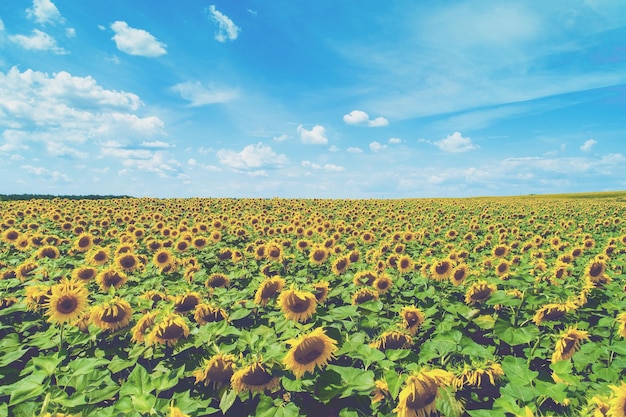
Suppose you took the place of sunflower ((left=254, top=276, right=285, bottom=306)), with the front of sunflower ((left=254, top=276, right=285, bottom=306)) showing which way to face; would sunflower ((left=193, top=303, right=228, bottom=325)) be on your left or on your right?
on your right

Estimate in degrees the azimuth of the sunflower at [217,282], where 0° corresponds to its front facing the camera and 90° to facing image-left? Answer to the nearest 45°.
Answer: approximately 0°

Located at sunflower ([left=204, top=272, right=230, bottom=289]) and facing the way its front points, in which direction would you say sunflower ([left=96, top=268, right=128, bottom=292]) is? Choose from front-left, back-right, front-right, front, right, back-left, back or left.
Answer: right

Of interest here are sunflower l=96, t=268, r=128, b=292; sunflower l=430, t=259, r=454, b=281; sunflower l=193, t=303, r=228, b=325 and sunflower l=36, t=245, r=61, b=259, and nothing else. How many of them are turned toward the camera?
4

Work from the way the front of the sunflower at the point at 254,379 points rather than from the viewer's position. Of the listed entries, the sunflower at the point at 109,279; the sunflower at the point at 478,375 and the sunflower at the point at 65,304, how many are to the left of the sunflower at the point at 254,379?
1

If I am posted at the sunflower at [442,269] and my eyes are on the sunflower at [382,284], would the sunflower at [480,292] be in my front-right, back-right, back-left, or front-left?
front-left

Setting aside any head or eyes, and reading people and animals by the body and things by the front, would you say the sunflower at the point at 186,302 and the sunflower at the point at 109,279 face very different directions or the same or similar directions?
same or similar directions

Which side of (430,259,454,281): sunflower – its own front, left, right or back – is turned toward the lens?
front

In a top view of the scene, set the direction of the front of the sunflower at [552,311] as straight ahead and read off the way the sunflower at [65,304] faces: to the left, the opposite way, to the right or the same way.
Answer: the same way

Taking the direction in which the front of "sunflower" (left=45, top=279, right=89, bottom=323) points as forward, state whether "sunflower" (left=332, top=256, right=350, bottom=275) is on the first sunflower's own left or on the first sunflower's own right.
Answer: on the first sunflower's own left

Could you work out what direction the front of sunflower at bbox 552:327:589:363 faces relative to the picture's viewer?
facing the viewer and to the right of the viewer

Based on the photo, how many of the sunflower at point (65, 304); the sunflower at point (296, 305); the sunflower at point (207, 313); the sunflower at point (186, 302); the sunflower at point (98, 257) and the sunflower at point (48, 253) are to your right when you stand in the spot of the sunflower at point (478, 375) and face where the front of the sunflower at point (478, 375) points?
6

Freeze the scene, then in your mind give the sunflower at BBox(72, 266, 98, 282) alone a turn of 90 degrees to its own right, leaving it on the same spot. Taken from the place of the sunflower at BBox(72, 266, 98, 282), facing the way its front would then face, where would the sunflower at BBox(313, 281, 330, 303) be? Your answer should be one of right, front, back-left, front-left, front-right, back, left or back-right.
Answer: back-left

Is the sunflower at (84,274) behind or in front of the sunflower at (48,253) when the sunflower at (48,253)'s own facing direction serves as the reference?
in front

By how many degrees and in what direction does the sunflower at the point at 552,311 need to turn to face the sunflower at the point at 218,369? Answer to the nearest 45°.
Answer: approximately 90° to its right

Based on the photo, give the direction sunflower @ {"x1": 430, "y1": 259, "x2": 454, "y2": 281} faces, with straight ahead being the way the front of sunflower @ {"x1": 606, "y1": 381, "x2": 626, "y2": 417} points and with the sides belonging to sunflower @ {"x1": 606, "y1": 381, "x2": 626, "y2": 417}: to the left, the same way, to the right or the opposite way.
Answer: the same way

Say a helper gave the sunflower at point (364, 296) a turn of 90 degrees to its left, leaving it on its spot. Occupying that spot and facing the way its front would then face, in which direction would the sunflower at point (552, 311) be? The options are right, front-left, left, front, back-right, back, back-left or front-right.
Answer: front

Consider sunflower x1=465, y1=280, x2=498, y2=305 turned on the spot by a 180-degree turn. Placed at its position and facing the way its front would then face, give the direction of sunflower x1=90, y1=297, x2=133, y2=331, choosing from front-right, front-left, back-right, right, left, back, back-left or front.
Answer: left

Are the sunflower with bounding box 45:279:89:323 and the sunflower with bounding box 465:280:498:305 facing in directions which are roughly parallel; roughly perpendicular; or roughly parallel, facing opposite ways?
roughly parallel

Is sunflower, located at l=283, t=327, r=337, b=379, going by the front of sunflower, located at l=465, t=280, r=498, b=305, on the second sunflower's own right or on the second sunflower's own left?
on the second sunflower's own right

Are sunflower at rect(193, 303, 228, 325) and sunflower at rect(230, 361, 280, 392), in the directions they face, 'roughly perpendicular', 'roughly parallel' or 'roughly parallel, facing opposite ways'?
roughly parallel

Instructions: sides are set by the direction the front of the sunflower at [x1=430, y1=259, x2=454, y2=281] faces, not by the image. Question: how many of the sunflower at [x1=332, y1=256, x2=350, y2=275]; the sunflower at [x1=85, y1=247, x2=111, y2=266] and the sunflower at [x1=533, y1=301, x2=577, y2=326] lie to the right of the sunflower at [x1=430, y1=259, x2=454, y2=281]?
2

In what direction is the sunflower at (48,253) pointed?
toward the camera

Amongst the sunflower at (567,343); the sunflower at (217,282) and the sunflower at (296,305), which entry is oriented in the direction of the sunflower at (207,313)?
the sunflower at (217,282)
